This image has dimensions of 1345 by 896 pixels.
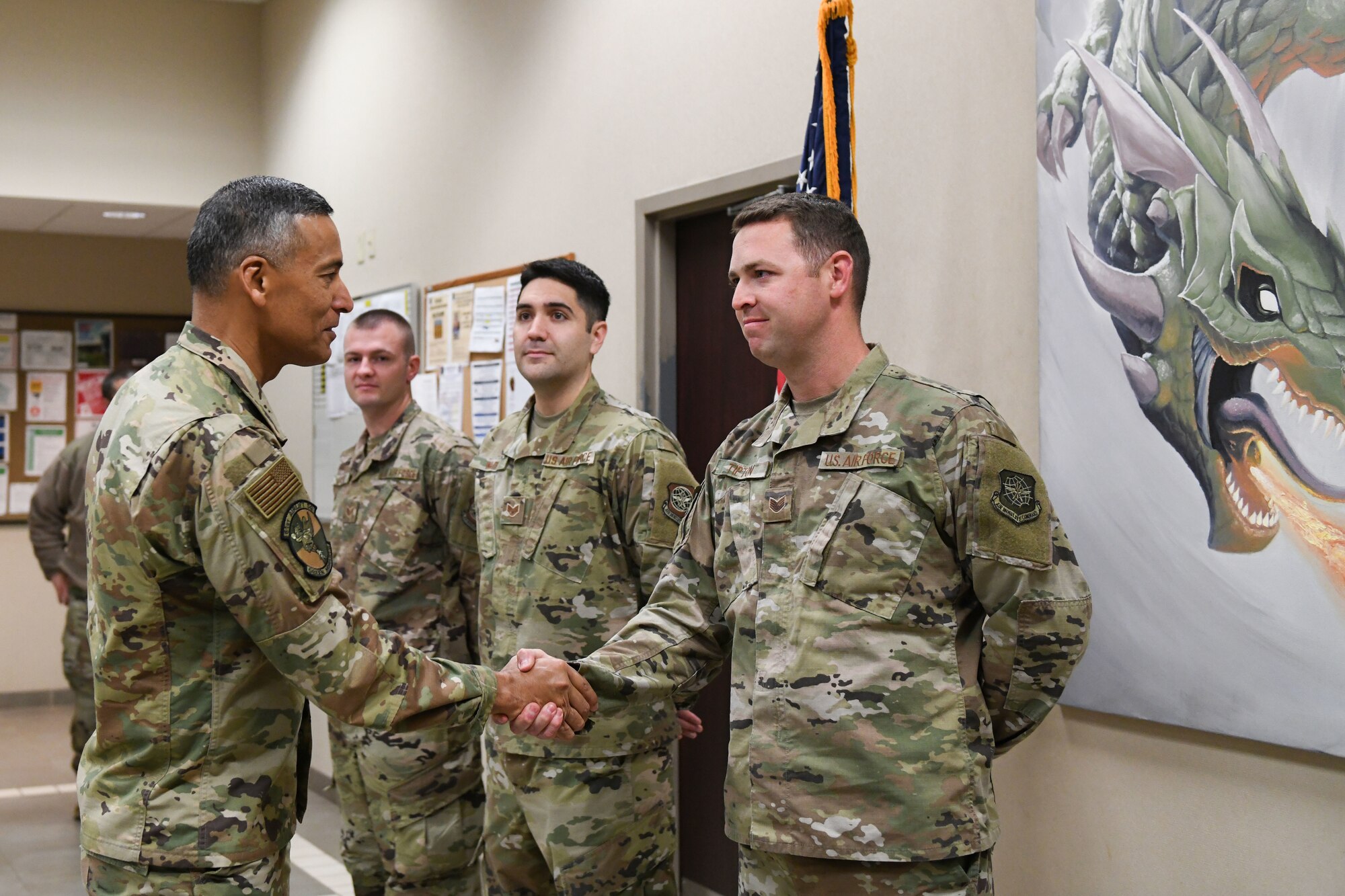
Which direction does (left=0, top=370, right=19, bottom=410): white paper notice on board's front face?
toward the camera

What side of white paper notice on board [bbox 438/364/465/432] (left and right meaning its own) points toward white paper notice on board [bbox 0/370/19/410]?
right

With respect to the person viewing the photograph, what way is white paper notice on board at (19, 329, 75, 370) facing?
facing the viewer

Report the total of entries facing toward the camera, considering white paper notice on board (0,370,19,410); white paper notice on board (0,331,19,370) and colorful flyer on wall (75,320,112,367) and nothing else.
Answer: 3

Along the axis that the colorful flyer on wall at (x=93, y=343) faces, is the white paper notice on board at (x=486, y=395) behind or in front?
in front

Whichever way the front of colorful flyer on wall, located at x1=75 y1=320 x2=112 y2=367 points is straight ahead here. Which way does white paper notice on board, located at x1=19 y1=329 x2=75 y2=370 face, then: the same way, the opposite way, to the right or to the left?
the same way

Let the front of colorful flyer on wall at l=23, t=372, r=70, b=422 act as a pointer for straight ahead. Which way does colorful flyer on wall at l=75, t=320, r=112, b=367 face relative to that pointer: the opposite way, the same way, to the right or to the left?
the same way

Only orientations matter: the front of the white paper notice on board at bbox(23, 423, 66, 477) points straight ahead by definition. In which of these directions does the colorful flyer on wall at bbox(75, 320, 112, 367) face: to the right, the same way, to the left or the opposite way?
the same way

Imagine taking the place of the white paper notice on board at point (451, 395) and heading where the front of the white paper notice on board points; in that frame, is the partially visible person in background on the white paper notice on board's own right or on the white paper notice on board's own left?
on the white paper notice on board's own right

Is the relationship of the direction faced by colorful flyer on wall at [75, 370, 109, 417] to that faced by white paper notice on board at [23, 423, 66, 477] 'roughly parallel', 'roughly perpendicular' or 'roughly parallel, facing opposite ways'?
roughly parallel

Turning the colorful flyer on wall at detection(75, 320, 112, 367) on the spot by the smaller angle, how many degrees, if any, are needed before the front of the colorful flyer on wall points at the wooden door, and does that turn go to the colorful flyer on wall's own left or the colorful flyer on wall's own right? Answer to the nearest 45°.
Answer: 0° — it already faces it

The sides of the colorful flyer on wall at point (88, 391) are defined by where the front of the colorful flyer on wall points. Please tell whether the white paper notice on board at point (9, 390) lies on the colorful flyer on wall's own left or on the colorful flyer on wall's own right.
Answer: on the colorful flyer on wall's own right

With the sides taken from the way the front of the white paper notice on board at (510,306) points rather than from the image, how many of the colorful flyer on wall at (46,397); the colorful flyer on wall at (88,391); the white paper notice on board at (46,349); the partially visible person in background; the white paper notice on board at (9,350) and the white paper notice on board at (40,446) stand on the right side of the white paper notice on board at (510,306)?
6

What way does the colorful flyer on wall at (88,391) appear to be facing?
toward the camera

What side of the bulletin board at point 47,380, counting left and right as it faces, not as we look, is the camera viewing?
front
